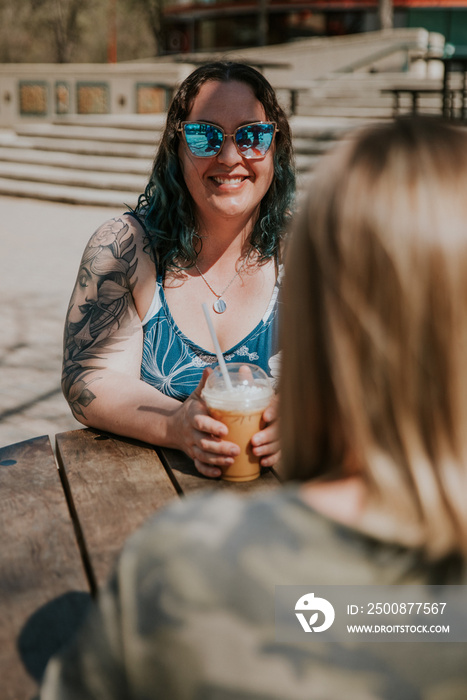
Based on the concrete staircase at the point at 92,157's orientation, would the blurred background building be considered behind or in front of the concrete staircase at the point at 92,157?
behind

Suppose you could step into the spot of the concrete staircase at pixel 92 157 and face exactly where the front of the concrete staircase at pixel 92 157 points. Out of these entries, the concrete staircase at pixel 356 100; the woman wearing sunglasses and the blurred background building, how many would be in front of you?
1

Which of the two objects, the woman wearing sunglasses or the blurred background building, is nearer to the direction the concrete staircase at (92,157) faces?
the woman wearing sunglasses

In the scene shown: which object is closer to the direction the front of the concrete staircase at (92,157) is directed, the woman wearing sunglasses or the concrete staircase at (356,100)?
the woman wearing sunglasses

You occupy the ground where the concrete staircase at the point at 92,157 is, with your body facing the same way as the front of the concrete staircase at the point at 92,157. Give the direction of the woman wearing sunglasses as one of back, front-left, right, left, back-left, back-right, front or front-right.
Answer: front

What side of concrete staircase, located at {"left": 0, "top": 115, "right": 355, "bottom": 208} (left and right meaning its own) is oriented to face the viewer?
front
